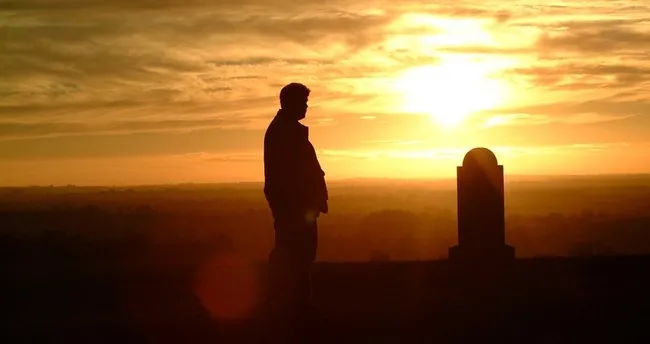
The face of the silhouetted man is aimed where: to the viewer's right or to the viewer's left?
to the viewer's right

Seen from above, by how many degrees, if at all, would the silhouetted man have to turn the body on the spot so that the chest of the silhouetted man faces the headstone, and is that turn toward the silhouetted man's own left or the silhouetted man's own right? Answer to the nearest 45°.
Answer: approximately 45° to the silhouetted man's own left

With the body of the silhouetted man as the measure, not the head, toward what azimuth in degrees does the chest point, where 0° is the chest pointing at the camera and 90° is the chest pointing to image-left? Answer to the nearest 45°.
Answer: approximately 270°
